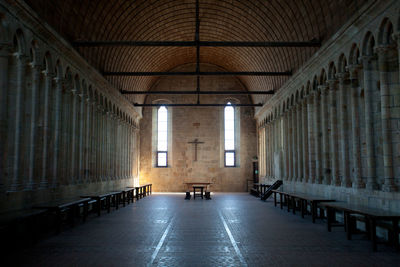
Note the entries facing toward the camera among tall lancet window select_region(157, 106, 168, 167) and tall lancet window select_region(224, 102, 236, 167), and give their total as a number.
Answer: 2

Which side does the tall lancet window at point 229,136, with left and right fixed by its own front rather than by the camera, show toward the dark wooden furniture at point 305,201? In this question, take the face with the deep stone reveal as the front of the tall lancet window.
front

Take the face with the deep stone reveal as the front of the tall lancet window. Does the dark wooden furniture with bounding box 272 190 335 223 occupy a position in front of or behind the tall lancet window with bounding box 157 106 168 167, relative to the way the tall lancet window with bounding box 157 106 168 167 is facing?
in front

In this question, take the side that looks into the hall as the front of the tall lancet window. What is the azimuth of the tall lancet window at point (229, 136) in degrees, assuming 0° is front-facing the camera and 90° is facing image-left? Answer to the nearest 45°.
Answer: approximately 0°

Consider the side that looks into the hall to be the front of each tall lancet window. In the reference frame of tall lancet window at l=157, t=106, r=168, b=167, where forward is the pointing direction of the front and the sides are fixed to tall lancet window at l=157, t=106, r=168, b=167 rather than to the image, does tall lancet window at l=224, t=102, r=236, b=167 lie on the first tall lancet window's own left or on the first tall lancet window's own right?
on the first tall lancet window's own left

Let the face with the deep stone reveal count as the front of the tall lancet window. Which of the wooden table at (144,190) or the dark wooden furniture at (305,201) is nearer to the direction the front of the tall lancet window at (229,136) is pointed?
the dark wooden furniture

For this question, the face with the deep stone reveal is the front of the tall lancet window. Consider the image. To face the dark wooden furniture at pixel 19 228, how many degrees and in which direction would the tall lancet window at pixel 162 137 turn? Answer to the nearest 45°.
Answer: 0° — it already faces it

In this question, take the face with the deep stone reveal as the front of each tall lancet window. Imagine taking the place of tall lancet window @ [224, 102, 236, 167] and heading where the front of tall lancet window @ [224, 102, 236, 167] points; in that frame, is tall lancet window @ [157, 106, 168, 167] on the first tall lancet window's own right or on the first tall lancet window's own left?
on the first tall lancet window's own right

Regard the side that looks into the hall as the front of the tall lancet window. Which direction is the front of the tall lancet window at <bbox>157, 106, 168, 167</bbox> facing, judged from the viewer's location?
facing the viewer

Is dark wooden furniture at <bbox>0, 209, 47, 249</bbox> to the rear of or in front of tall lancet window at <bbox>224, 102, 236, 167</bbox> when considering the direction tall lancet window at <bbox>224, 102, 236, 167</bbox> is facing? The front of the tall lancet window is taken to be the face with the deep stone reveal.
in front

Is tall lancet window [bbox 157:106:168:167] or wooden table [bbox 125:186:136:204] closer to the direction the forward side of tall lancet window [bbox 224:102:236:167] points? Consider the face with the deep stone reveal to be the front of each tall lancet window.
the wooden table

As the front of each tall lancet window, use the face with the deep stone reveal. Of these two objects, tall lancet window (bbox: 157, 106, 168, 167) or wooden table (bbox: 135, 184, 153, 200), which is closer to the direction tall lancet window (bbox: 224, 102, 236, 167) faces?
the wooden table

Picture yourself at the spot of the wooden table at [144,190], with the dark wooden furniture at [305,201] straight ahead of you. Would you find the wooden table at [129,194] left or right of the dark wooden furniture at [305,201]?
right
